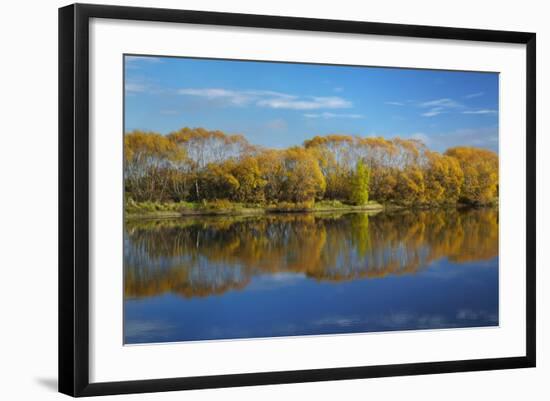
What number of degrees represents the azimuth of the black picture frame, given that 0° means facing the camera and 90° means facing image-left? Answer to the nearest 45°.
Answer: approximately 315°
